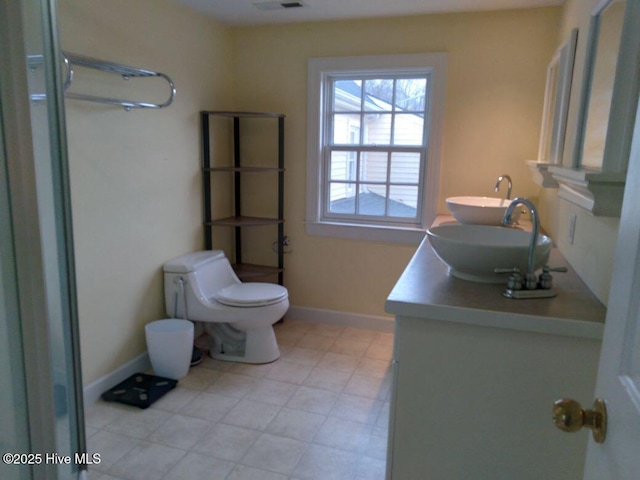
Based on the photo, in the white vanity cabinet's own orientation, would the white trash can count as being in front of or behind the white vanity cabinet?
in front

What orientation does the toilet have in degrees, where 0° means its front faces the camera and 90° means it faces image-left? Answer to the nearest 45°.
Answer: approximately 315°

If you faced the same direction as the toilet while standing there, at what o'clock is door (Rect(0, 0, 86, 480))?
The door is roughly at 2 o'clock from the toilet.

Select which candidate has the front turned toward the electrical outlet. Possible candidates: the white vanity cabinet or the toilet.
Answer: the toilet

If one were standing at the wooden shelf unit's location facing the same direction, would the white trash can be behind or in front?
in front

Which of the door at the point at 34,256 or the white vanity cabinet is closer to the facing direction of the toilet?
the white vanity cabinet

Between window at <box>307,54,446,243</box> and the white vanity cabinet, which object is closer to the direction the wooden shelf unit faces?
the white vanity cabinet

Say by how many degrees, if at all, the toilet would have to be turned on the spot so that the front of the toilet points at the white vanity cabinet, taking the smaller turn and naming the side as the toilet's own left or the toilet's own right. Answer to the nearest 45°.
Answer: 0° — it already faces it

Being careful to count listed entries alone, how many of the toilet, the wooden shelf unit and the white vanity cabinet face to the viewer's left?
1

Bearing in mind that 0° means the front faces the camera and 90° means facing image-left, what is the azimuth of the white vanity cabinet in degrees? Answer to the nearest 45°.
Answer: approximately 90°

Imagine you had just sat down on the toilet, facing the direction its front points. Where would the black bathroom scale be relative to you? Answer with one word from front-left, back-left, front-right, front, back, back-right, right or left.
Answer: right

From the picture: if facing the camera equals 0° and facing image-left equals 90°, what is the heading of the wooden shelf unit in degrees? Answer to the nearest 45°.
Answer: approximately 0°

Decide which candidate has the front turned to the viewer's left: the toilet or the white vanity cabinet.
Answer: the white vanity cabinet
